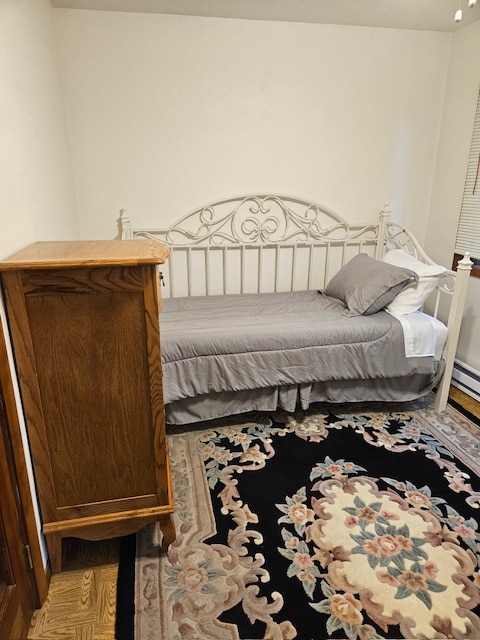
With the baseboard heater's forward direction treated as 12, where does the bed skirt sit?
The bed skirt is roughly at 12 o'clock from the baseboard heater.

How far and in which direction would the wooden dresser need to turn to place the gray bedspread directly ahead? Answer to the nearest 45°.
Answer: approximately 45° to its left

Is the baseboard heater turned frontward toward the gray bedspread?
yes

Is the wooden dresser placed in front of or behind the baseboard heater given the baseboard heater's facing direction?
in front

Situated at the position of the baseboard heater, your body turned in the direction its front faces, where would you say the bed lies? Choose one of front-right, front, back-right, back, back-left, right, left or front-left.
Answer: front

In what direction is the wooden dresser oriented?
to the viewer's right

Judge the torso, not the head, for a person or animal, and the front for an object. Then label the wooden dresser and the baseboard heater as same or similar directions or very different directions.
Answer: very different directions

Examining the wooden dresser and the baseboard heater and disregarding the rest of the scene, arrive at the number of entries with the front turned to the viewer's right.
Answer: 1

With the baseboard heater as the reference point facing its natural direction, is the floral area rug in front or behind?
in front

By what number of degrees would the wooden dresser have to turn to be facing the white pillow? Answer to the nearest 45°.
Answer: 0° — it already faces it
